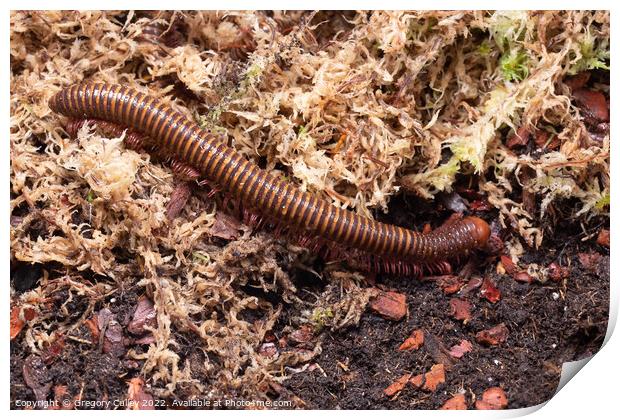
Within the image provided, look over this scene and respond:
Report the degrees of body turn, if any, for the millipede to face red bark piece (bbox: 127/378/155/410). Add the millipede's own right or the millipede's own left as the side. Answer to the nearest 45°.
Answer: approximately 90° to the millipede's own right

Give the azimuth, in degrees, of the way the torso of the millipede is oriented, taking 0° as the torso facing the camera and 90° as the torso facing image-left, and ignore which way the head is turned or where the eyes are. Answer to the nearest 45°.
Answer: approximately 270°

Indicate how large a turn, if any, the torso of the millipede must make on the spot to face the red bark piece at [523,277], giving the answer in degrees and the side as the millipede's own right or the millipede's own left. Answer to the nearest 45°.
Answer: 0° — it already faces it

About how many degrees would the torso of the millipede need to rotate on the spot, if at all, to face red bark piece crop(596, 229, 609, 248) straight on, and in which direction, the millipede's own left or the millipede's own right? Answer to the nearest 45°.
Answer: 0° — it already faces it

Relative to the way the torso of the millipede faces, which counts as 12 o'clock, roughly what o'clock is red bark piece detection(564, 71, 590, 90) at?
The red bark piece is roughly at 11 o'clock from the millipede.

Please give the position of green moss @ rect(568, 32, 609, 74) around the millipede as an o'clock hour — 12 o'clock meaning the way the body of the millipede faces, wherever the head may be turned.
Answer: The green moss is roughly at 11 o'clock from the millipede.

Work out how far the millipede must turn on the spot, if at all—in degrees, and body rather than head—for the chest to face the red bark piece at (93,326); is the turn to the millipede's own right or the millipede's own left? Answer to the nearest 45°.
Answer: approximately 90° to the millipede's own right
